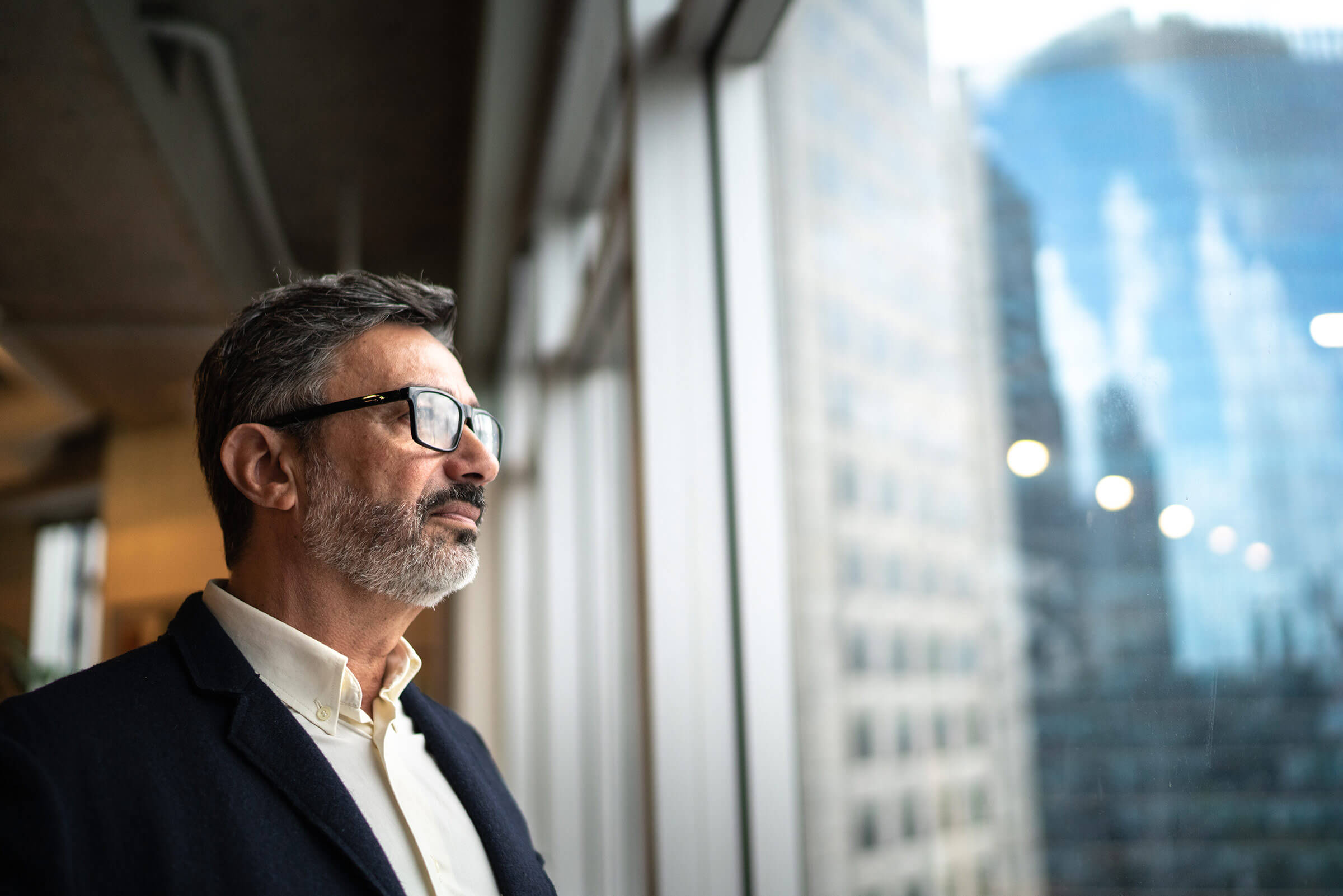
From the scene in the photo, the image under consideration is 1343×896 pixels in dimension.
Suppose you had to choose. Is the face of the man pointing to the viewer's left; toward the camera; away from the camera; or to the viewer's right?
to the viewer's right

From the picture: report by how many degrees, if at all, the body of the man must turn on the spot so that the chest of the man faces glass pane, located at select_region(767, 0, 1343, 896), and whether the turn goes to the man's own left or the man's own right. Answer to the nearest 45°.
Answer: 0° — they already face it

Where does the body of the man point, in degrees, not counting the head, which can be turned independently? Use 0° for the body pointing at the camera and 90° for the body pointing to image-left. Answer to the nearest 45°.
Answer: approximately 315°

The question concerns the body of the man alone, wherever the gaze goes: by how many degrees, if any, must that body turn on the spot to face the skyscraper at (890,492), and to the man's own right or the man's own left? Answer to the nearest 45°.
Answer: approximately 45° to the man's own left
